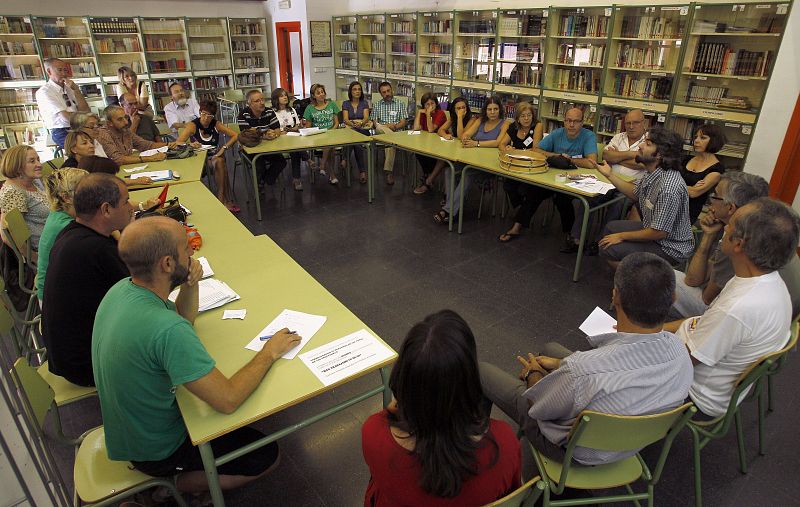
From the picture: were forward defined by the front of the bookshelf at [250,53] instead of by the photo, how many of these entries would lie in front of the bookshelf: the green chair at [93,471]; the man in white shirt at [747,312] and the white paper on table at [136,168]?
3

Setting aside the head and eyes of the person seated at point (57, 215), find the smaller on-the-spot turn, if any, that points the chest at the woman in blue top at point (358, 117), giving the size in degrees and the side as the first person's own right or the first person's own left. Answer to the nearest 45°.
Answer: approximately 45° to the first person's own left

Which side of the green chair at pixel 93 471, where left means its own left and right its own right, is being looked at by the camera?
right

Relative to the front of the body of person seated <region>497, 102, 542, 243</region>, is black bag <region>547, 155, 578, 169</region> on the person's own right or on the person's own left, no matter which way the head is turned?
on the person's own left

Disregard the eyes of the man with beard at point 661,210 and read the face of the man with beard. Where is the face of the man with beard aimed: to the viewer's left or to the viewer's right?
to the viewer's left

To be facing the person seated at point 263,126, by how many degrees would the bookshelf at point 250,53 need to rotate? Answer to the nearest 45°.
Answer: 0° — it already faces them

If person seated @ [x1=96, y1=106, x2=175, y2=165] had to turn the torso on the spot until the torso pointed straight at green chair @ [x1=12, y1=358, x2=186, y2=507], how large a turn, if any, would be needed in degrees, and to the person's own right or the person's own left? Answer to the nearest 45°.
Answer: approximately 45° to the person's own right

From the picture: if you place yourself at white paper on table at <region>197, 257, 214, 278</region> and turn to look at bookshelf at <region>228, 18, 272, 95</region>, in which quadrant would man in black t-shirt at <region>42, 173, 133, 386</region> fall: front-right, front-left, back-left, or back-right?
back-left
